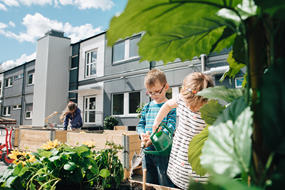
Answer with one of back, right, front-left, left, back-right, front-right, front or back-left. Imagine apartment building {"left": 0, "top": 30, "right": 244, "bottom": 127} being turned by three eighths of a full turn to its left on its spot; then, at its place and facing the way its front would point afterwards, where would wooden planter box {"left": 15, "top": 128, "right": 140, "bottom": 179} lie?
right

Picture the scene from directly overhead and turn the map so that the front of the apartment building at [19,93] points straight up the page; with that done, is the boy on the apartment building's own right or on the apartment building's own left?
on the apartment building's own left

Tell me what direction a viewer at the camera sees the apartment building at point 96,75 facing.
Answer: facing the viewer and to the left of the viewer

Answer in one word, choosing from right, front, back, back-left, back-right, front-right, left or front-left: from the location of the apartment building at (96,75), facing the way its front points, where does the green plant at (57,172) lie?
front-left

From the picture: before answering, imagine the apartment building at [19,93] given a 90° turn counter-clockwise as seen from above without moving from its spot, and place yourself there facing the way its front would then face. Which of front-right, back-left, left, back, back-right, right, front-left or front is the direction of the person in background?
front-right

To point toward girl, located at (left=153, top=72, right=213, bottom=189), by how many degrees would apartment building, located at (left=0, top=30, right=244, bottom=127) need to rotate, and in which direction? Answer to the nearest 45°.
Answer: approximately 45° to its left

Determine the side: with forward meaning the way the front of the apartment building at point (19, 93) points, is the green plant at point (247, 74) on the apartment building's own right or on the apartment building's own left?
on the apartment building's own left
